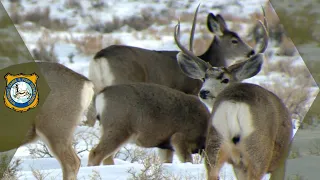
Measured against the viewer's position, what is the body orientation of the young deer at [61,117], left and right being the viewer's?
facing to the left of the viewer

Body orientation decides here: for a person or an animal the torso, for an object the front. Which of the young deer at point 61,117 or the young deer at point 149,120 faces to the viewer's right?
the young deer at point 149,120

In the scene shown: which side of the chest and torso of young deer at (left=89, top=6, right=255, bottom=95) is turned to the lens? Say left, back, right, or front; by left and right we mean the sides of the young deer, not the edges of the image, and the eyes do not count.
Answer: right

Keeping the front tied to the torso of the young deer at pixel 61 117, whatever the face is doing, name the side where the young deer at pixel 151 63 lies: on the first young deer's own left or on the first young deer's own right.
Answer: on the first young deer's own right

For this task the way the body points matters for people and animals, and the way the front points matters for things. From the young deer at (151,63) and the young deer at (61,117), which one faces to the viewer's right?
the young deer at (151,63)

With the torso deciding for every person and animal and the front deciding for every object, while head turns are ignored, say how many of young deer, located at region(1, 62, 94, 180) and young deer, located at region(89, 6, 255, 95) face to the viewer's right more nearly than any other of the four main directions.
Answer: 1

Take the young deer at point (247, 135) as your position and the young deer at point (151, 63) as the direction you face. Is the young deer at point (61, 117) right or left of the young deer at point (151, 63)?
left

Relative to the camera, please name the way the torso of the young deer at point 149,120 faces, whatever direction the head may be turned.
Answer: to the viewer's right

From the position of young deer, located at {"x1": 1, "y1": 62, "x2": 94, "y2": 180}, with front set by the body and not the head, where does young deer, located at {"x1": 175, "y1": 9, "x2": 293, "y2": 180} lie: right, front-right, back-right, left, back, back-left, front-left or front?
back-left

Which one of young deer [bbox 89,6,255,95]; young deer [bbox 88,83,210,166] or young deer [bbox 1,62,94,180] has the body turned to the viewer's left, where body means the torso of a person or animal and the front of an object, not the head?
young deer [bbox 1,62,94,180]
